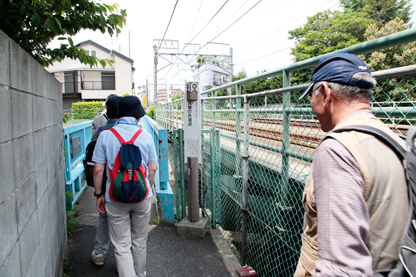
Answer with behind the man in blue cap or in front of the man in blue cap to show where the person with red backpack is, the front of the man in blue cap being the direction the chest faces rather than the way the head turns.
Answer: in front

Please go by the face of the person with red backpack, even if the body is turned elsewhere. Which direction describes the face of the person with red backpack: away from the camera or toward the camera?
away from the camera

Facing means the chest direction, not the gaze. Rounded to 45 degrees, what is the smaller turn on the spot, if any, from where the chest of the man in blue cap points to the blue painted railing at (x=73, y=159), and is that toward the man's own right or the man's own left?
0° — they already face it

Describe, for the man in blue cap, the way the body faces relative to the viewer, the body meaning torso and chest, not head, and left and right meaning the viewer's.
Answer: facing away from the viewer and to the left of the viewer

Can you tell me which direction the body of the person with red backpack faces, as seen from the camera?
away from the camera

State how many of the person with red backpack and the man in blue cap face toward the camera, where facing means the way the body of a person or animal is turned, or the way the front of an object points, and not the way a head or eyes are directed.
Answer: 0

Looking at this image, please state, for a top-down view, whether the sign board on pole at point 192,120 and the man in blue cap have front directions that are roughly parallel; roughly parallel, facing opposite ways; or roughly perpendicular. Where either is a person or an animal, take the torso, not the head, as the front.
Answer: roughly parallel, facing opposite ways

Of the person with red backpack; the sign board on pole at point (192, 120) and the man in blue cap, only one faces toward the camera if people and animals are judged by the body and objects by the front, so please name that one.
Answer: the sign board on pole

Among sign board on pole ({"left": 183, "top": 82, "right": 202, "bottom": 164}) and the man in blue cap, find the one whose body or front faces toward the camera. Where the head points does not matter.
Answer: the sign board on pole

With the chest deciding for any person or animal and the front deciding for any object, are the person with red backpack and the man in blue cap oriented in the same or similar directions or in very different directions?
same or similar directions

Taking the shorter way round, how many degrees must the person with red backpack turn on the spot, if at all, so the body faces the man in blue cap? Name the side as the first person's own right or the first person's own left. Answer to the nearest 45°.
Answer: approximately 180°

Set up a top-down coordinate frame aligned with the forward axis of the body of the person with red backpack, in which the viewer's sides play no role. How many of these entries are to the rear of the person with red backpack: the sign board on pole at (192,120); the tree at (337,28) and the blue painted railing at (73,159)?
0

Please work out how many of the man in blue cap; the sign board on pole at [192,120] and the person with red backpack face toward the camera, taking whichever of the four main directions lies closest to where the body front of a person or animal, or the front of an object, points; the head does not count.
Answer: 1

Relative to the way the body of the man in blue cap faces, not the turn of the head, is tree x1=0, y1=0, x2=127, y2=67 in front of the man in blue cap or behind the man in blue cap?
in front

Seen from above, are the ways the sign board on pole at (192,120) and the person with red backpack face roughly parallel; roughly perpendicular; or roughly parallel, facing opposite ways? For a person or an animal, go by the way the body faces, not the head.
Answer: roughly parallel, facing opposite ways

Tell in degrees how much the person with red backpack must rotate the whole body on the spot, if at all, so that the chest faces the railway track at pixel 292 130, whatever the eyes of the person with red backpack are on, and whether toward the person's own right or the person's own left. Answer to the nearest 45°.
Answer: approximately 90° to the person's own right

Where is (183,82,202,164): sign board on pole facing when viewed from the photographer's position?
facing the viewer
